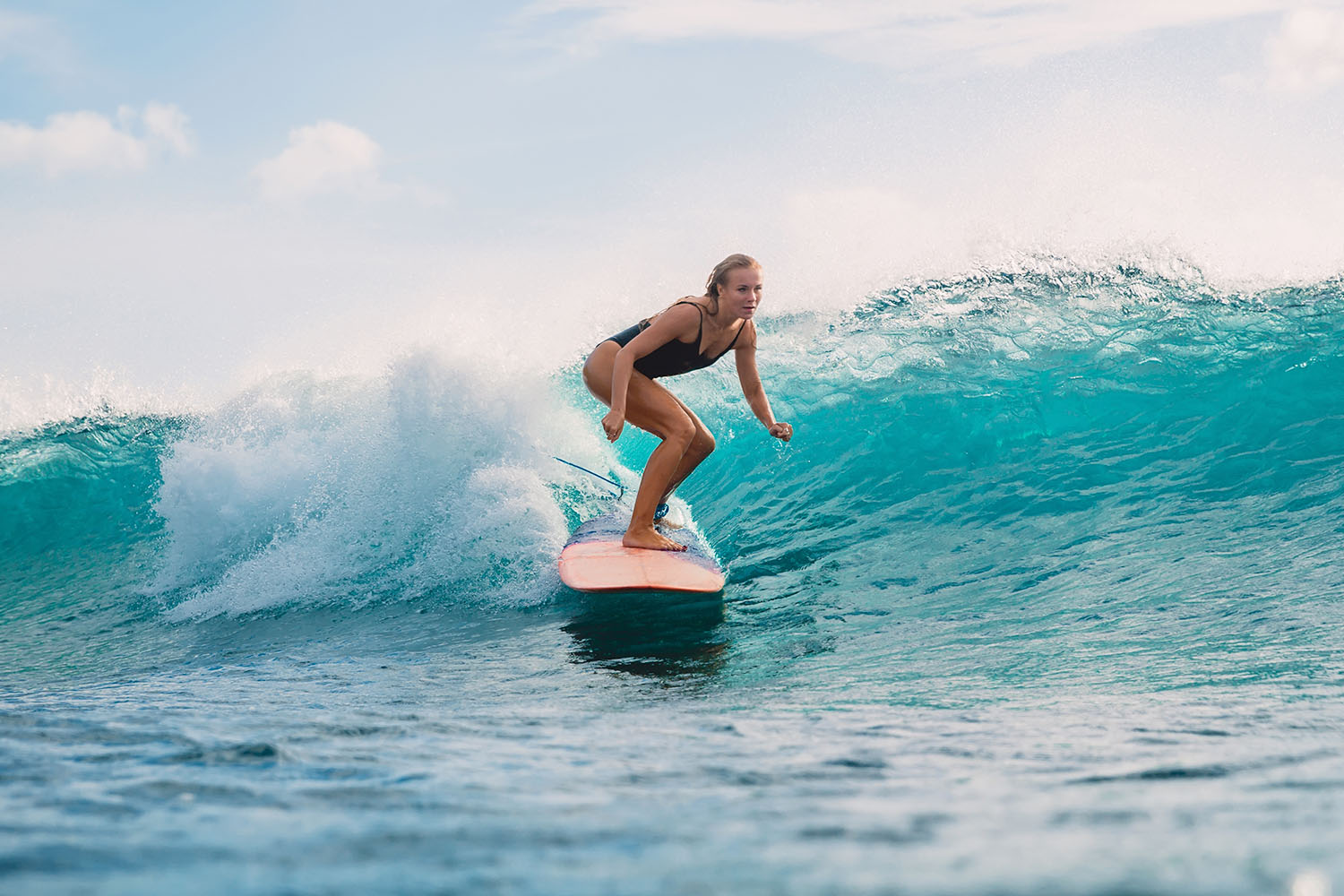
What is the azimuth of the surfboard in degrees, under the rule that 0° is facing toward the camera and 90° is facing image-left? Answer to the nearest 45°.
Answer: approximately 0°

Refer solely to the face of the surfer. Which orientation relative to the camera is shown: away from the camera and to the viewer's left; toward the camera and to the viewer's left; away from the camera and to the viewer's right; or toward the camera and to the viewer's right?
toward the camera and to the viewer's right

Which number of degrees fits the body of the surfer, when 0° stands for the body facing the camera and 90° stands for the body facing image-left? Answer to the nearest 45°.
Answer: approximately 315°
